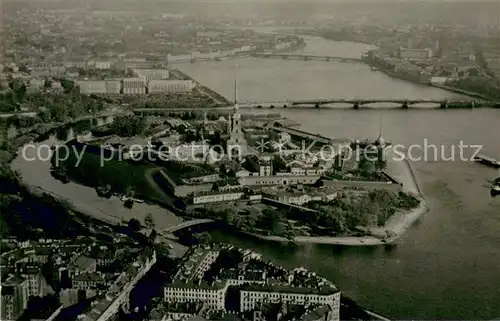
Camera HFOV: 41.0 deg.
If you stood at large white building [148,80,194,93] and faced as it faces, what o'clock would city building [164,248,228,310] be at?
The city building is roughly at 12 o'clock from the large white building.

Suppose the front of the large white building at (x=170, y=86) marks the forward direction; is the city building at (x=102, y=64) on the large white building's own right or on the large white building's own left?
on the large white building's own right

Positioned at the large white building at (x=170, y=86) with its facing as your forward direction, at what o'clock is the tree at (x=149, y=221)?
The tree is roughly at 12 o'clock from the large white building.

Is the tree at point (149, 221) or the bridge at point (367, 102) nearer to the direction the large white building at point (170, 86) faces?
the tree

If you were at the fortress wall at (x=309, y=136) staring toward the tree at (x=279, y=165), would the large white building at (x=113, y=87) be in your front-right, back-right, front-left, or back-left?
back-right

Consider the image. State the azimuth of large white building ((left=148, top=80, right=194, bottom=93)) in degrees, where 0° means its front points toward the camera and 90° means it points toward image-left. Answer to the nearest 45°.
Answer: approximately 0°

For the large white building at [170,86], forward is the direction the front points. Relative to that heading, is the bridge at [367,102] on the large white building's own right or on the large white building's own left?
on the large white building's own left

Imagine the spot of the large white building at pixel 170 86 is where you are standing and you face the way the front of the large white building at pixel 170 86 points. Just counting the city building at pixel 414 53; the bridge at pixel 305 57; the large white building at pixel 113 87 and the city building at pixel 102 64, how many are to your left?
2
